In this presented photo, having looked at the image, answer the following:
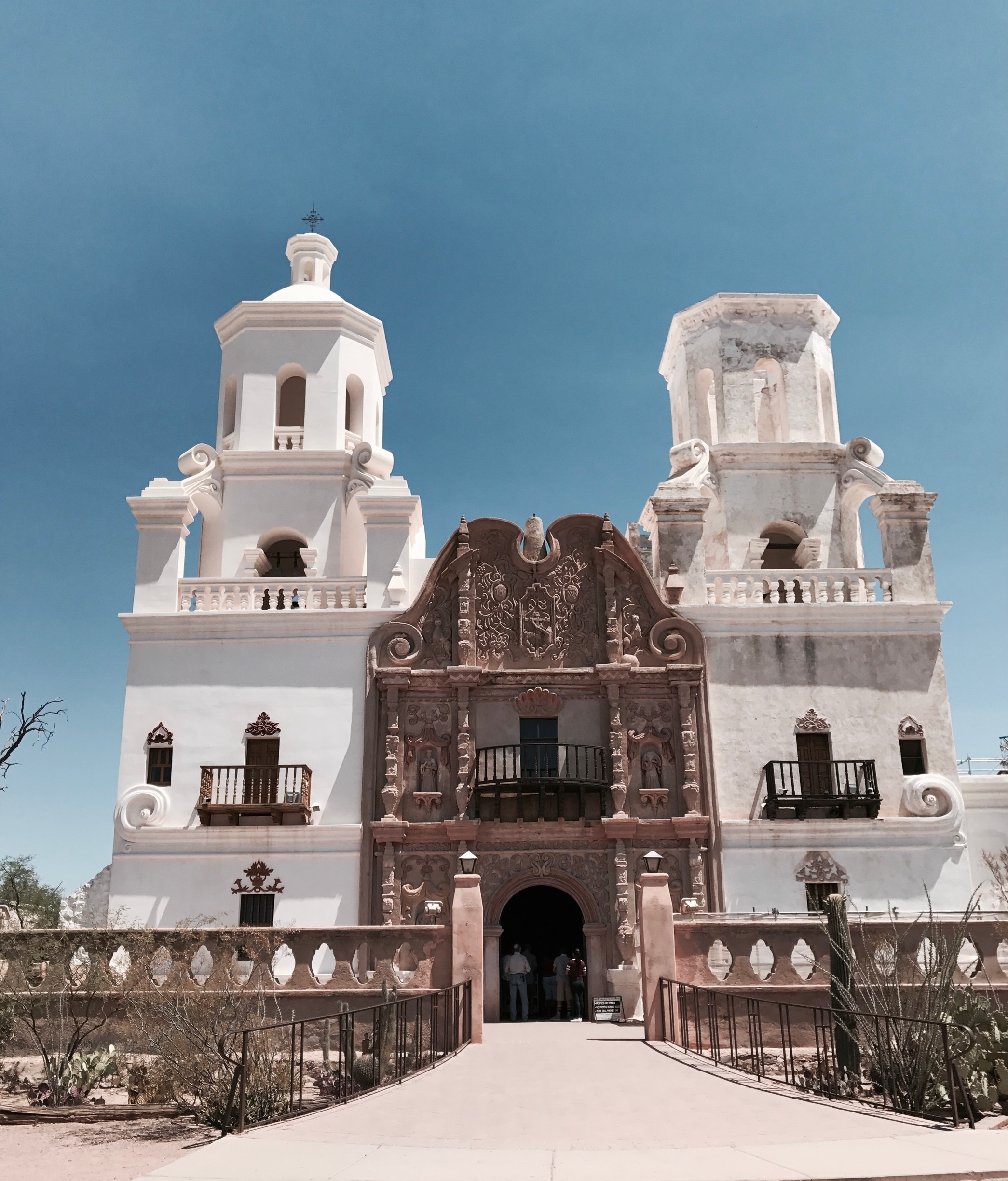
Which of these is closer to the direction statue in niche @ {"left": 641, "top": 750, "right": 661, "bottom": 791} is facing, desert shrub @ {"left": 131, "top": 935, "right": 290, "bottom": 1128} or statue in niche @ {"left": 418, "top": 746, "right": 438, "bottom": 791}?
the desert shrub

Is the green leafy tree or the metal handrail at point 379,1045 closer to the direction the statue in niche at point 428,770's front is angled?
the metal handrail

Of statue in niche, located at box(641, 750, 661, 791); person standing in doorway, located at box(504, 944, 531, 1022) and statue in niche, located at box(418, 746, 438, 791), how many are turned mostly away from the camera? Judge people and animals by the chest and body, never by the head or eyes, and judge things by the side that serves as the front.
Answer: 1

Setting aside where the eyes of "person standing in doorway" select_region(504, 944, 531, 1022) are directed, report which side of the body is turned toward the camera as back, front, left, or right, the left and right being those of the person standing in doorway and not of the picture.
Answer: back

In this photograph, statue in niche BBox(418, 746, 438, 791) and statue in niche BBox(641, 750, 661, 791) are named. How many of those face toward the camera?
2

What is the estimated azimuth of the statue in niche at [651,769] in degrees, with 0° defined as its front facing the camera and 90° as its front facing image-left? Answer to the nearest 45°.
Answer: approximately 0°

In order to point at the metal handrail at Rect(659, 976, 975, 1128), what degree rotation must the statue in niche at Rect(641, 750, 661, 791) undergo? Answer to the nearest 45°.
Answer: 0° — it already faces it

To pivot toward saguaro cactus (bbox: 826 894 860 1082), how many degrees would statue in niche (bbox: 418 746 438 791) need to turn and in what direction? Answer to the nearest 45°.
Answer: approximately 45° to its left

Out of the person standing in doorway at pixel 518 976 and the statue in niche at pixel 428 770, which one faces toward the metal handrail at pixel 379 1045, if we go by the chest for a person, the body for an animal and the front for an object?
the statue in niche

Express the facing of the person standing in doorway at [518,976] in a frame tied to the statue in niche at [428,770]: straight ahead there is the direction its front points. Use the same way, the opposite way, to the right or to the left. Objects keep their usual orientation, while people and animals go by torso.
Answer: the opposite way
